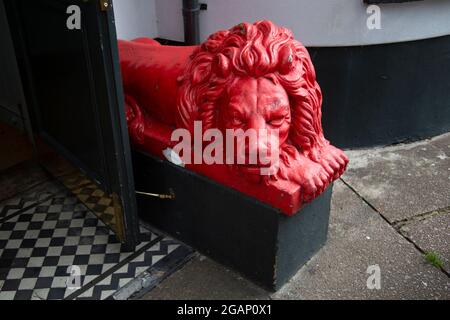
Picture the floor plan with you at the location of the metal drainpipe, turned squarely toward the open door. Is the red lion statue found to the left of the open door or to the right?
left

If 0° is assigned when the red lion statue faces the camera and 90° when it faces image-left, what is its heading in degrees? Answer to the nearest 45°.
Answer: approximately 315°

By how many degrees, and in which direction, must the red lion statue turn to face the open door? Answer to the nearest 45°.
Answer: approximately 135° to its right

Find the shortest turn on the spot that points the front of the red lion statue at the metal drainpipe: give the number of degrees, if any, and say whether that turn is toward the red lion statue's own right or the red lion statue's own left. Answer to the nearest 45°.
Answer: approximately 135° to the red lion statue's own left
